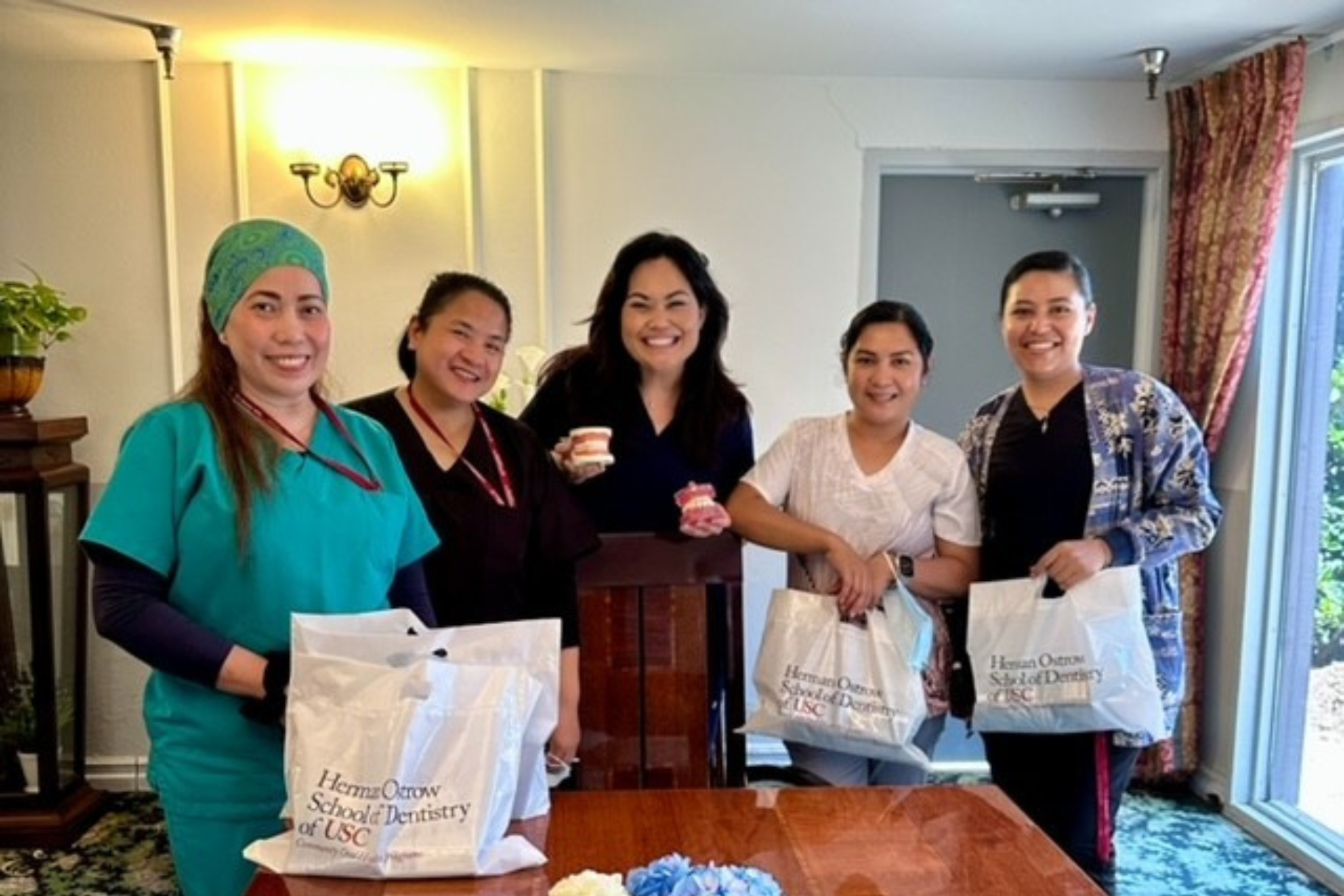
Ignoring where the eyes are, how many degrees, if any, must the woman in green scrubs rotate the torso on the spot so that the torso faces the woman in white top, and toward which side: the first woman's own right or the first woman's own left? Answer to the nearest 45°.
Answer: approximately 45° to the first woman's own left

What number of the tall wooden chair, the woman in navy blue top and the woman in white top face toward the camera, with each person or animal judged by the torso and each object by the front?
3

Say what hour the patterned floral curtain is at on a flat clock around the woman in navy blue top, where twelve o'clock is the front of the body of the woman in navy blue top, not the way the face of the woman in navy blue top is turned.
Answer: The patterned floral curtain is roughly at 8 o'clock from the woman in navy blue top.

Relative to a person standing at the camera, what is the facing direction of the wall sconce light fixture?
facing the viewer

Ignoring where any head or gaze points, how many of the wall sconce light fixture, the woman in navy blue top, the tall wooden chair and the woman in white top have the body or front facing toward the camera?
4

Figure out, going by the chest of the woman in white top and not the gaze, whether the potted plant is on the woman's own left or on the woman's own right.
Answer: on the woman's own right

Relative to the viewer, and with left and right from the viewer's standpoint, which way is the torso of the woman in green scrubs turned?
facing the viewer and to the right of the viewer

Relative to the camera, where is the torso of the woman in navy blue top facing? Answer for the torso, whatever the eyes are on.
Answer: toward the camera

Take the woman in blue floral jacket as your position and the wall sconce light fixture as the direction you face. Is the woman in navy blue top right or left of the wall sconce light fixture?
left

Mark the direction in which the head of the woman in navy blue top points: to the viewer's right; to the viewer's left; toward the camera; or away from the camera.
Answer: toward the camera

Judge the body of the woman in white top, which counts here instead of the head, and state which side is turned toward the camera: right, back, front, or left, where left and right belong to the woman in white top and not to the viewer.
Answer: front

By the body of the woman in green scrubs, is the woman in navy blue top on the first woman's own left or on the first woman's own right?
on the first woman's own left

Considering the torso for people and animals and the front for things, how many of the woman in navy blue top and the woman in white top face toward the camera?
2

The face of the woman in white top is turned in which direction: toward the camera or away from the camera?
toward the camera

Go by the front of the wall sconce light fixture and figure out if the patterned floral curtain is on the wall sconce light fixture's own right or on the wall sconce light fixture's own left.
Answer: on the wall sconce light fixture's own left

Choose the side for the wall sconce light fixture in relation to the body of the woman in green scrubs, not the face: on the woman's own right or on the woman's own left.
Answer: on the woman's own left
